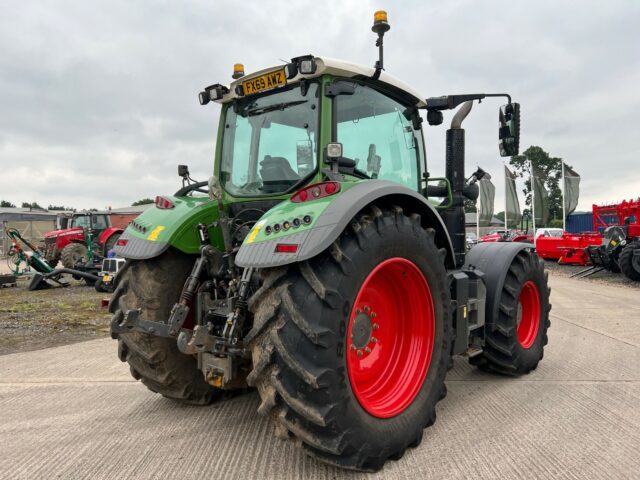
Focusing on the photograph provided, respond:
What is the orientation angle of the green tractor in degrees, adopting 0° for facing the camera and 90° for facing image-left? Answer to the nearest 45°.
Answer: approximately 225°

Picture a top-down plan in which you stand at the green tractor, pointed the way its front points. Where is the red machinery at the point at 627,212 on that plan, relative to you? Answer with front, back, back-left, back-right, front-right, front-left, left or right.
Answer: front

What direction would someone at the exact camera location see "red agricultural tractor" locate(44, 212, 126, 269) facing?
facing the viewer and to the left of the viewer

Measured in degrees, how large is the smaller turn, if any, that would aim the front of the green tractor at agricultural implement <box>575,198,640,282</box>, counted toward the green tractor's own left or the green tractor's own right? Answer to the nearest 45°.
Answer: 0° — it already faces it
